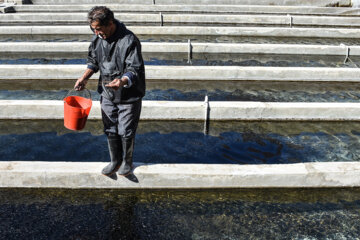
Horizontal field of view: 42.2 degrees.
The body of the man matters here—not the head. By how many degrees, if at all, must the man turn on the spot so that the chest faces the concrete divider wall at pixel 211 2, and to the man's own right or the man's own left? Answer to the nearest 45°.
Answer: approximately 135° to the man's own right

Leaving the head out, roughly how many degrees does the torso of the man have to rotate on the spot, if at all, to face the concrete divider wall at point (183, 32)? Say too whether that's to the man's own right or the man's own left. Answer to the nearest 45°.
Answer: approximately 135° to the man's own right

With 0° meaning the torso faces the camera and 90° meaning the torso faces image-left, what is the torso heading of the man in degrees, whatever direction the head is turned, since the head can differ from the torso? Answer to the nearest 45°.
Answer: approximately 45°

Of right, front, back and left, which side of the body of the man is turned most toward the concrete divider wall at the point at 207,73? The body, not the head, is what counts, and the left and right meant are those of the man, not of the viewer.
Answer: back

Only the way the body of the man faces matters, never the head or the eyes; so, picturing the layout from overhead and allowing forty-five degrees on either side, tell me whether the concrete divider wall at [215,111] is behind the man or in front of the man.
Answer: behind
